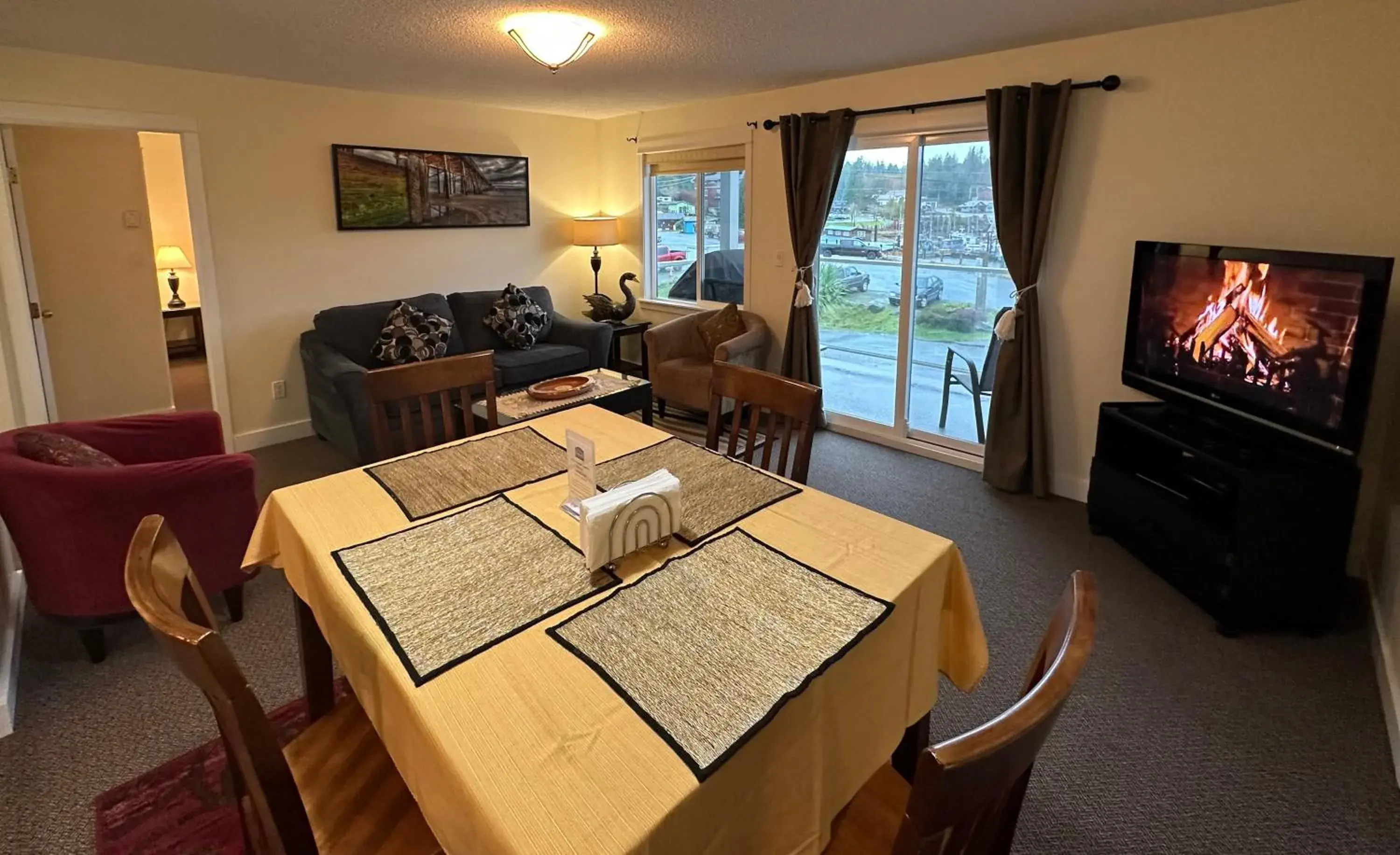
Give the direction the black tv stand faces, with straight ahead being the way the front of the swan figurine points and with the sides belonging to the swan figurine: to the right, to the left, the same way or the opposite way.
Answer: the opposite way

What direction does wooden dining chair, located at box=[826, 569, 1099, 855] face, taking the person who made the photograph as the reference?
facing away from the viewer and to the left of the viewer

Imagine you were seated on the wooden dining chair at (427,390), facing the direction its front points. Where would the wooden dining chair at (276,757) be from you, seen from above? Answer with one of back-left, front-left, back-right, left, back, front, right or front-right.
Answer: front-right

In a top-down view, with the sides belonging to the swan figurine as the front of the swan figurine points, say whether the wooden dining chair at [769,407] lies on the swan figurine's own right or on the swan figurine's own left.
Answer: on the swan figurine's own right

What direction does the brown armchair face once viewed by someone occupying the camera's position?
facing the viewer and to the left of the viewer

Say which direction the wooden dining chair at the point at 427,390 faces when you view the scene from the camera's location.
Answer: facing the viewer and to the right of the viewer

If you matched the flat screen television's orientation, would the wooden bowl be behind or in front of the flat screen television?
in front

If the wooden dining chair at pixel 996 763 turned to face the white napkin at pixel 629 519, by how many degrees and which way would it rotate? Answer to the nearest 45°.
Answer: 0° — it already faces it

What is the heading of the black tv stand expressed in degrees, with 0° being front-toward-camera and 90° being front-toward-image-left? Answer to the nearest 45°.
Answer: approximately 45°
